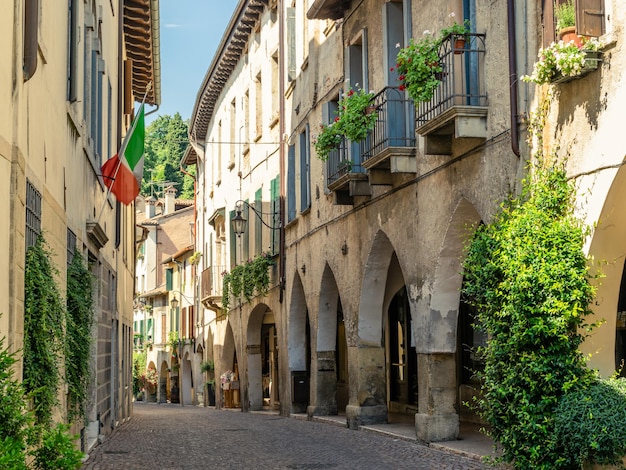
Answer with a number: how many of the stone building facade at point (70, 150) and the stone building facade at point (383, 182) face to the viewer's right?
1

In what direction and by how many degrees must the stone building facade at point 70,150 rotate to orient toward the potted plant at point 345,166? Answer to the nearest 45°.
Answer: approximately 45° to its left

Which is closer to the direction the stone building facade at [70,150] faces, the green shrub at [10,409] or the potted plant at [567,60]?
the potted plant

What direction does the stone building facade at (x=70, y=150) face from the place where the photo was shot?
facing to the right of the viewer

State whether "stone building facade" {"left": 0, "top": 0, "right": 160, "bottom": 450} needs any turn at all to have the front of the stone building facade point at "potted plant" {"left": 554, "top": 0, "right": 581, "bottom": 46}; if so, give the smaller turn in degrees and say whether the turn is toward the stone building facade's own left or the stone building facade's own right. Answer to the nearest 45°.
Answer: approximately 45° to the stone building facade's own right

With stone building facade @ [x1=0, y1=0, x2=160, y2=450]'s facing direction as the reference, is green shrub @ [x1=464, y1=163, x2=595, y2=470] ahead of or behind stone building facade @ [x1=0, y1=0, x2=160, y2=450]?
ahead

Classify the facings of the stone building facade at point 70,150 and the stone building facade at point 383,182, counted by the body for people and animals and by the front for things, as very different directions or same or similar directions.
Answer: very different directions

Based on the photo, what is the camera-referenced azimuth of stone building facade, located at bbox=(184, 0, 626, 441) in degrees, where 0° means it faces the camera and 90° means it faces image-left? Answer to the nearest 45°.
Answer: approximately 45°

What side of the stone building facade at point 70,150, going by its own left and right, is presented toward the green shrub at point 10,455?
right

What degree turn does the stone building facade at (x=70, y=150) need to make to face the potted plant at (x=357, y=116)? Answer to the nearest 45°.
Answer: approximately 45° to its left
